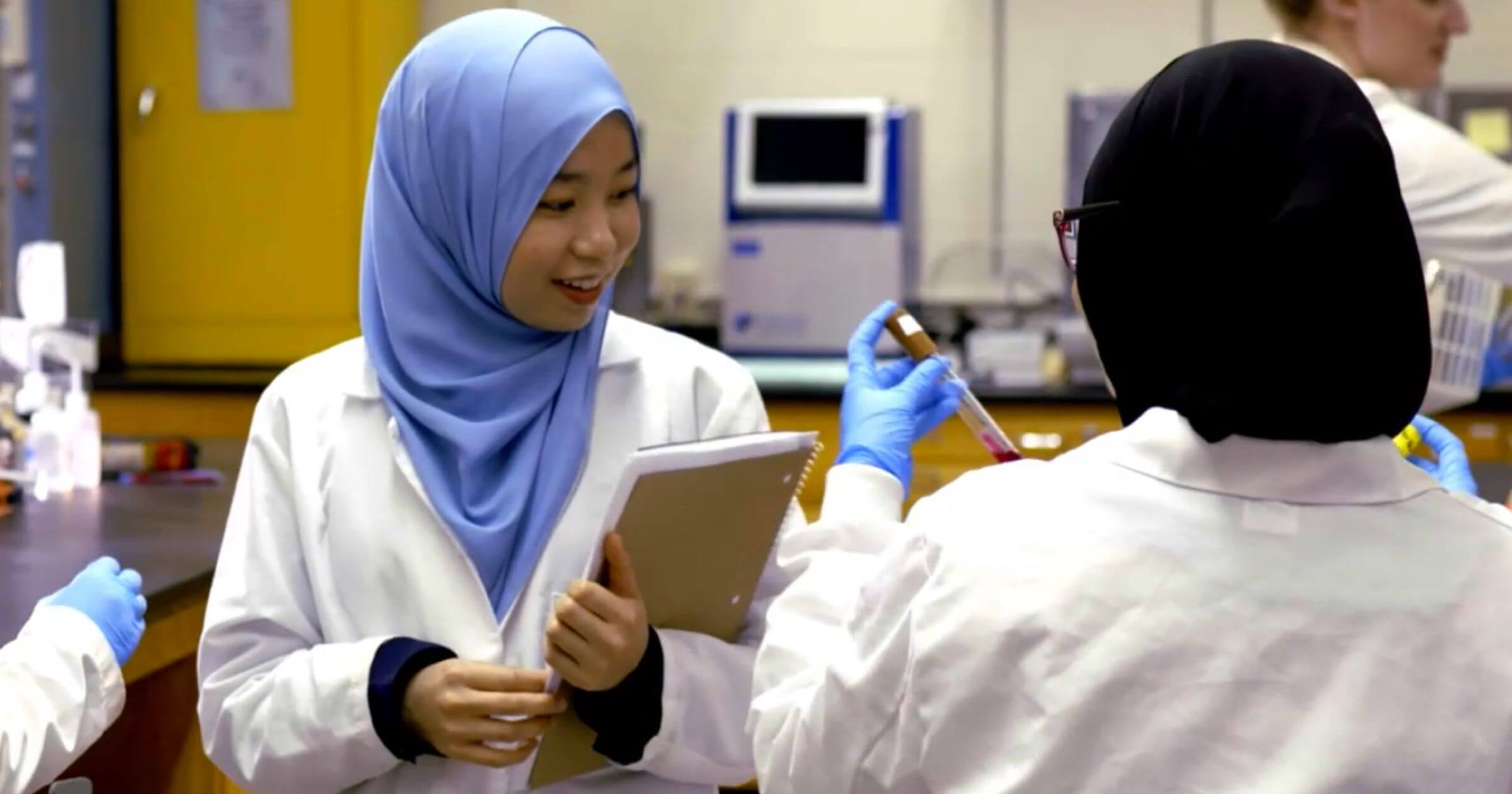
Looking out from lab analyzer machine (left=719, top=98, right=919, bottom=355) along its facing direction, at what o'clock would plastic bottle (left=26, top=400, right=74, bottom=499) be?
The plastic bottle is roughly at 1 o'clock from the lab analyzer machine.

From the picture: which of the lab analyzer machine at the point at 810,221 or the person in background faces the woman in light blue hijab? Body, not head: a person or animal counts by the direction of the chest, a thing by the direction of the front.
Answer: the lab analyzer machine

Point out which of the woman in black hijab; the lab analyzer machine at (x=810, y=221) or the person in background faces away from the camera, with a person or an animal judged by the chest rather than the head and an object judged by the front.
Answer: the woman in black hijab

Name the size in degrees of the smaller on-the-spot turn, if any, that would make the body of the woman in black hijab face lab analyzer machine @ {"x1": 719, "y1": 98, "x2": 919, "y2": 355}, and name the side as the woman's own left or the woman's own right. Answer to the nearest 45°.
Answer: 0° — they already face it

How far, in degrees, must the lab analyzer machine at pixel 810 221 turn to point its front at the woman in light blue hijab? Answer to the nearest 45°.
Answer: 0° — it already faces them

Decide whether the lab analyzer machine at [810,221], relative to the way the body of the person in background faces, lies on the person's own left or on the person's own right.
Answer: on the person's own left

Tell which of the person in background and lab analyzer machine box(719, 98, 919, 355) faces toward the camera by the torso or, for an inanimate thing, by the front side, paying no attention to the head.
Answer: the lab analyzer machine

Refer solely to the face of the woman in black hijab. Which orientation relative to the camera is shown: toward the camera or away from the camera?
away from the camera

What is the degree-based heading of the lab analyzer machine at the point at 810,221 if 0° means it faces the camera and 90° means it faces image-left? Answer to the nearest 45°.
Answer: approximately 0°

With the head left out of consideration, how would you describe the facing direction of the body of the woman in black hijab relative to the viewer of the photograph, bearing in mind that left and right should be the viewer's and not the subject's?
facing away from the viewer

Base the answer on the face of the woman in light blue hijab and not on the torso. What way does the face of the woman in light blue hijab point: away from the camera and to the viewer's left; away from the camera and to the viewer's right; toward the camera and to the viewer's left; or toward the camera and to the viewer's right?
toward the camera and to the viewer's right

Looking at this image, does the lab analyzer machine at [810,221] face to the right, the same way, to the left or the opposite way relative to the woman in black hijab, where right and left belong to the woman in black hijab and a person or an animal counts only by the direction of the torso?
the opposite way
